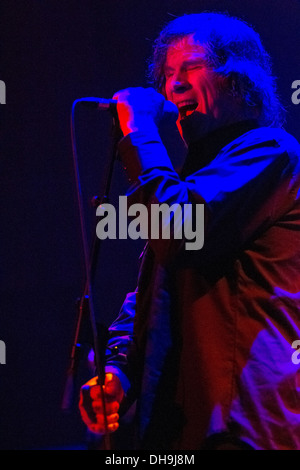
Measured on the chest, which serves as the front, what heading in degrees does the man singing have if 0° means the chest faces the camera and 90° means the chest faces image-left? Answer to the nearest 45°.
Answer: approximately 45°
